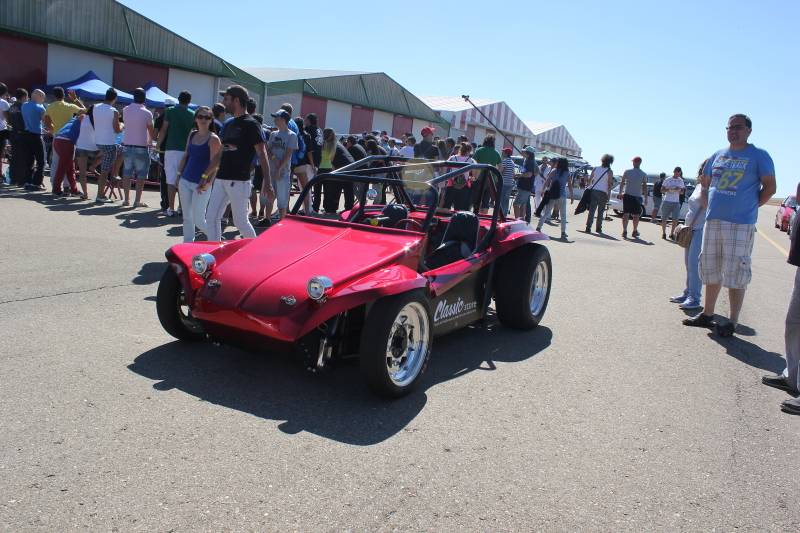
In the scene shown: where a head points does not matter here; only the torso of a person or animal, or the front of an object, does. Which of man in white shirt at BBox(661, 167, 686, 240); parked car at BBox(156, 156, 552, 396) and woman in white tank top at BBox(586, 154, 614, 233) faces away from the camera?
the woman in white tank top

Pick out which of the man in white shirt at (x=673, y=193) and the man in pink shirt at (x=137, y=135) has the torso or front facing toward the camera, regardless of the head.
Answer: the man in white shirt at (x=673, y=193)

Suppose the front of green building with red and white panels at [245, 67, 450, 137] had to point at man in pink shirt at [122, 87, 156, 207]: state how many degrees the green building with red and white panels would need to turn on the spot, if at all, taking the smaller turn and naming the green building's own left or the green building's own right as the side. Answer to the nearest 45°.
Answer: approximately 45° to the green building's own right

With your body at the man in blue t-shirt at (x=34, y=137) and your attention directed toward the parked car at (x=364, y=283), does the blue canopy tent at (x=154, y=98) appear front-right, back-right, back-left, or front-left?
back-left

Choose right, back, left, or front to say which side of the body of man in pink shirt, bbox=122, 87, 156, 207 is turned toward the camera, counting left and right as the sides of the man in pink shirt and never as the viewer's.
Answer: back

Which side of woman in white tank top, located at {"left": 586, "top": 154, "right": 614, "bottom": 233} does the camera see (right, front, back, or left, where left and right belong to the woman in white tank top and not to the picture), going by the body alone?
back

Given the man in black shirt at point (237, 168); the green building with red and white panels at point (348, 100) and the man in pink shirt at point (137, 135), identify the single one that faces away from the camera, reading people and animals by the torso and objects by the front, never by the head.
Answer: the man in pink shirt

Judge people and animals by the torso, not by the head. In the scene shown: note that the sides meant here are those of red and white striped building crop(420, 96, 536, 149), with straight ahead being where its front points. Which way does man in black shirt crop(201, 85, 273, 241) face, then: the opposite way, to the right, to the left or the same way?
to the right

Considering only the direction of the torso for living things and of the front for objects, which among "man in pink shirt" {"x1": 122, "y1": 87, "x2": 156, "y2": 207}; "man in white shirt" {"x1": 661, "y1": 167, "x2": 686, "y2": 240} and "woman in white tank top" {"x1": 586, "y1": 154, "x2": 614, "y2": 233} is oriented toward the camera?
"man in white shirt" {"x1": 661, "y1": 167, "x2": 686, "y2": 240}

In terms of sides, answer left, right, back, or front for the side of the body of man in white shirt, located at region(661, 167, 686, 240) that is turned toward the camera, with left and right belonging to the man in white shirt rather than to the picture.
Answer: front

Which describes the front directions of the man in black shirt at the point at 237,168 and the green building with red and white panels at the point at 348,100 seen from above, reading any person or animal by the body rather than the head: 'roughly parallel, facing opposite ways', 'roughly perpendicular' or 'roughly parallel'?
roughly perpendicular

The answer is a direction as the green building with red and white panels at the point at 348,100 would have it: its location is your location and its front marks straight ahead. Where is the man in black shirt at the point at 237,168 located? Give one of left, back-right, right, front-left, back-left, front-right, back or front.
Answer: front-right

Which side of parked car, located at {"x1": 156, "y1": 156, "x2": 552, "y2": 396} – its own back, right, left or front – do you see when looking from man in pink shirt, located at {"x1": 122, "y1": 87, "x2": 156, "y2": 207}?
right

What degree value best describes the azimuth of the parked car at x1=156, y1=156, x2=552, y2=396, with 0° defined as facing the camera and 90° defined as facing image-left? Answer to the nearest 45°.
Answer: approximately 45°

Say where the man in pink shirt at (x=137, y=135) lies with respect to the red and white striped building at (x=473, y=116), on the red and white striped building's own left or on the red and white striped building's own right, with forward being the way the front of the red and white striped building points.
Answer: on the red and white striped building's own right
